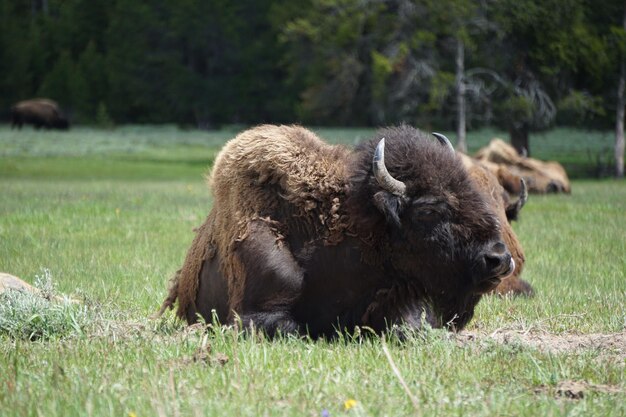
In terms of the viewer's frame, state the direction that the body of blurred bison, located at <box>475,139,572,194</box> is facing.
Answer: to the viewer's left

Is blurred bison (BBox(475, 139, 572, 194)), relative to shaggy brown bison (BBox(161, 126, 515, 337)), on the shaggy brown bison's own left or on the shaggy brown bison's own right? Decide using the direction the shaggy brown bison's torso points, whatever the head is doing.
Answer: on the shaggy brown bison's own left

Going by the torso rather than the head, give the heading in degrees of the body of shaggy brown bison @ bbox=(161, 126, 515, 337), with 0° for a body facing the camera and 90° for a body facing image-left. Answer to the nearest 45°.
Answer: approximately 315°

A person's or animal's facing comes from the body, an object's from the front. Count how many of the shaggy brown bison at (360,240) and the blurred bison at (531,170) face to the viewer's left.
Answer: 1

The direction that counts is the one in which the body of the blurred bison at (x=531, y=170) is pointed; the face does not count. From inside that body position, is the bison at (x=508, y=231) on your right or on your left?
on your left

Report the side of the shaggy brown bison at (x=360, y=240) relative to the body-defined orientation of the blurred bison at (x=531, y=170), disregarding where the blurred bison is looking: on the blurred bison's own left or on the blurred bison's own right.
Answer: on the blurred bison's own left
